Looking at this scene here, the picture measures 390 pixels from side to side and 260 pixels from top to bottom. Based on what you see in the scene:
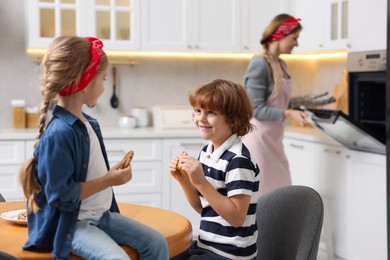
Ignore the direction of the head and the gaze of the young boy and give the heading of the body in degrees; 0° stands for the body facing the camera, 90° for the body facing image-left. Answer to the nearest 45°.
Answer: approximately 45°

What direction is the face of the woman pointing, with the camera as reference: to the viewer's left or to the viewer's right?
to the viewer's right

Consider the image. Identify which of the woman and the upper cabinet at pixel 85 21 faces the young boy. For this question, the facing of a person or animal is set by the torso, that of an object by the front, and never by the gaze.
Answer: the upper cabinet

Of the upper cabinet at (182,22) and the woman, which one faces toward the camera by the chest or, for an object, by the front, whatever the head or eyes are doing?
the upper cabinet

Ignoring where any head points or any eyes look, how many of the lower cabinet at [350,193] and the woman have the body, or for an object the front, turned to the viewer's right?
1

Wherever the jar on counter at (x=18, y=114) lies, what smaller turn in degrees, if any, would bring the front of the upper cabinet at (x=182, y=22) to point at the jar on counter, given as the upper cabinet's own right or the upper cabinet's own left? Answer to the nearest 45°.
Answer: approximately 90° to the upper cabinet's own right

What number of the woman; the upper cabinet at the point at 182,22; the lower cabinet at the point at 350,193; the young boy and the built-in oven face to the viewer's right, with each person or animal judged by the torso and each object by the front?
1

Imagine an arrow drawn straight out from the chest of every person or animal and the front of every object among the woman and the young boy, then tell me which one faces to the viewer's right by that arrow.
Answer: the woman

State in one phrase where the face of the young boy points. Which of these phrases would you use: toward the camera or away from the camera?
toward the camera

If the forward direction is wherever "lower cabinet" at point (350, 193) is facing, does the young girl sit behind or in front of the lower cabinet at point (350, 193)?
in front

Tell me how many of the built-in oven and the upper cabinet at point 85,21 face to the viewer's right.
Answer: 0

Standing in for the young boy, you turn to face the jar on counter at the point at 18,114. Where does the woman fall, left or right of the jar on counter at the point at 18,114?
right

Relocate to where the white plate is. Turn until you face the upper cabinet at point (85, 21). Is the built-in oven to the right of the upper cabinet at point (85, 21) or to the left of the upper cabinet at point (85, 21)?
right

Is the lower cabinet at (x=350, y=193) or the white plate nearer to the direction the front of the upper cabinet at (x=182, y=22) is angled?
the white plate

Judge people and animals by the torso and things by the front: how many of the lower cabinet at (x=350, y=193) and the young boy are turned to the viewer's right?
0

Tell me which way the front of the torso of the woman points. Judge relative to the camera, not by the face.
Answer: to the viewer's right

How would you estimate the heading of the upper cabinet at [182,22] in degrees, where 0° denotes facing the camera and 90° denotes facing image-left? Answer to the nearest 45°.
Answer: approximately 0°

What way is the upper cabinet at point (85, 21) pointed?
toward the camera

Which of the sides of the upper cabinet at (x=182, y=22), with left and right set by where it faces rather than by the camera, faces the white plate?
front

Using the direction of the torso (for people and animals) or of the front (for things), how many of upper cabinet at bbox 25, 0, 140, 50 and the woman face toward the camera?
1
